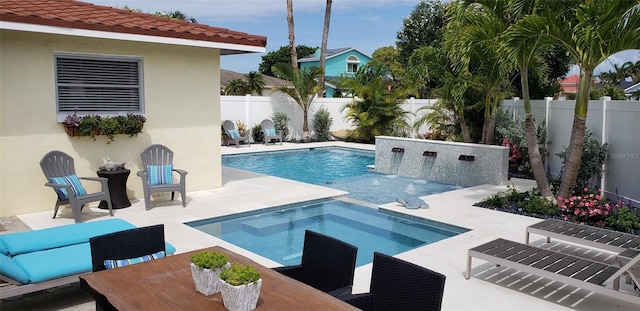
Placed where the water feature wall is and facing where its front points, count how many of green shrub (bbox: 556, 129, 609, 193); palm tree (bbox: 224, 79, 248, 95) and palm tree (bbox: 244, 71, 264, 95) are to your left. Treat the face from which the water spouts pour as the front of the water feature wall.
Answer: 1

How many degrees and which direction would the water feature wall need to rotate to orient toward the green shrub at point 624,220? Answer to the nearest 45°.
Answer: approximately 90° to its left

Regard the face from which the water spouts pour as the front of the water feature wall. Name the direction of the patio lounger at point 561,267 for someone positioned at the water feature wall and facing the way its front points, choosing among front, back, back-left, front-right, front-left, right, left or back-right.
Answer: front-left

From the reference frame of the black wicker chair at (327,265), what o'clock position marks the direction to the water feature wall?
The water feature wall is roughly at 5 o'clock from the black wicker chair.

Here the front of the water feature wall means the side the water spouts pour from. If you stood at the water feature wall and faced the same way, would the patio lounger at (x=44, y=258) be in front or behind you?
in front

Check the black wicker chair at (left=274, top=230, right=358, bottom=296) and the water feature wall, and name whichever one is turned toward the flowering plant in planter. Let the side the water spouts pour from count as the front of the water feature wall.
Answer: the water feature wall

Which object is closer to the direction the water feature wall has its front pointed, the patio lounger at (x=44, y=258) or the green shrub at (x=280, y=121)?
the patio lounger

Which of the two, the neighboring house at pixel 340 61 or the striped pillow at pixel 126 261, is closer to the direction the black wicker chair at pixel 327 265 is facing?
the striped pillow

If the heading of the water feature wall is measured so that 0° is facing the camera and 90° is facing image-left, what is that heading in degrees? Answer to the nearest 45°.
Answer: approximately 45°

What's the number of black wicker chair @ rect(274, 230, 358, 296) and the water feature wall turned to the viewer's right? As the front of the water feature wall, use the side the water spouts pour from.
0

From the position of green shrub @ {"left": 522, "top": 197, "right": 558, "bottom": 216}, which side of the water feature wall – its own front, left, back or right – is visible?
left
